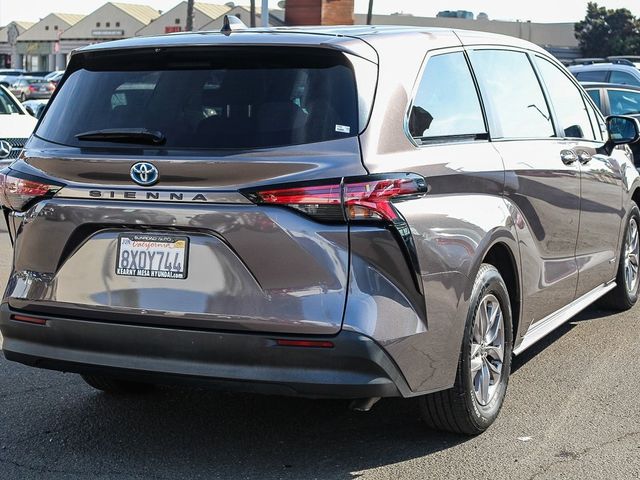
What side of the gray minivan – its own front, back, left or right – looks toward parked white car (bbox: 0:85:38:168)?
left

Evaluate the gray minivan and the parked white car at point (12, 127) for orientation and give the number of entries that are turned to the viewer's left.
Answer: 0

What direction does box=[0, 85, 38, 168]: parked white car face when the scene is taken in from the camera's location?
facing the viewer and to the right of the viewer

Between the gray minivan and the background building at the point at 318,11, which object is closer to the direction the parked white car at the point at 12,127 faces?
the gray minivan

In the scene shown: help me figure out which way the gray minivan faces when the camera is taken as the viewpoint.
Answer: facing away from the viewer and to the right of the viewer

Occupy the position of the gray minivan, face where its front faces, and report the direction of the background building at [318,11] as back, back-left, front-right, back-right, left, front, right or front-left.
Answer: front-left
